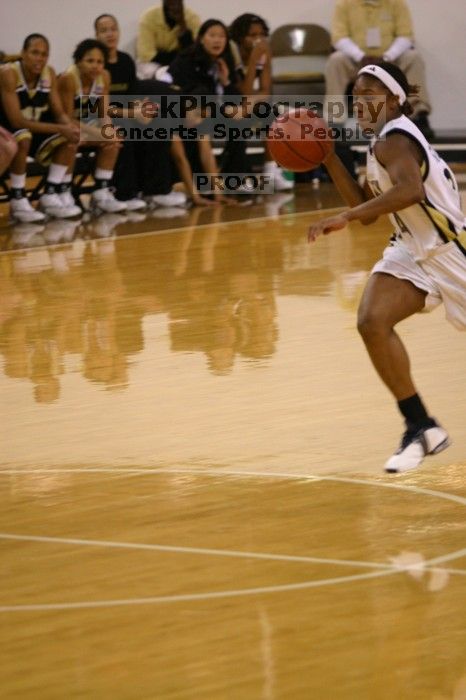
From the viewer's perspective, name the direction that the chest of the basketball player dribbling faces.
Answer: to the viewer's left

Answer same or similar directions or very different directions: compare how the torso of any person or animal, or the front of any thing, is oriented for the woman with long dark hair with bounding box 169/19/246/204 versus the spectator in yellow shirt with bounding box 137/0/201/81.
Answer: same or similar directions

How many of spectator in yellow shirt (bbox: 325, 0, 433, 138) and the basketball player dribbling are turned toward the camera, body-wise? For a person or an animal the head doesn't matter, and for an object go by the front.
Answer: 1

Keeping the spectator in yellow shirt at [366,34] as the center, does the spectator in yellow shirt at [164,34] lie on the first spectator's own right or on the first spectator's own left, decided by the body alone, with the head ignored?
on the first spectator's own right

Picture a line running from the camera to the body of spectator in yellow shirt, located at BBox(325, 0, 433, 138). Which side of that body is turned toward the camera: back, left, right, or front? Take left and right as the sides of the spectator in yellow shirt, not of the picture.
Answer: front

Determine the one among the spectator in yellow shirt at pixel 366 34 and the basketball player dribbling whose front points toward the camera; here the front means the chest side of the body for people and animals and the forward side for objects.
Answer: the spectator in yellow shirt

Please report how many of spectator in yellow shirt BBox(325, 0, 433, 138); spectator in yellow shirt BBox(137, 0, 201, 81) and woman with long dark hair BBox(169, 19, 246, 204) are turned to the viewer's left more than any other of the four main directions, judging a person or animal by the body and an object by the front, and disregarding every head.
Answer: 0

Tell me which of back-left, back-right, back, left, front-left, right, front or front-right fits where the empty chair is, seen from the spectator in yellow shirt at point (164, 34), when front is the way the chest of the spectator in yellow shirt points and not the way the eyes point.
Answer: left

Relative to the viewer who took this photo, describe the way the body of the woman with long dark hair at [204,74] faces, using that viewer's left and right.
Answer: facing the viewer and to the right of the viewer

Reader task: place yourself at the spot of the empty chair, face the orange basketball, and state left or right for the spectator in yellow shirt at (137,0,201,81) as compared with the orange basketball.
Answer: right

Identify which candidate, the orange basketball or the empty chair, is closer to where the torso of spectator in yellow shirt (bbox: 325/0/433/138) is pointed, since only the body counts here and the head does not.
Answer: the orange basketball

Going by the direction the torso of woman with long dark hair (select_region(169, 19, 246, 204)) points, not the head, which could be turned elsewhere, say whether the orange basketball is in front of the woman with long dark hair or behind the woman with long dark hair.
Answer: in front

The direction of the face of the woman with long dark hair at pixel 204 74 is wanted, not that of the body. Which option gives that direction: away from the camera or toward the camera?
toward the camera

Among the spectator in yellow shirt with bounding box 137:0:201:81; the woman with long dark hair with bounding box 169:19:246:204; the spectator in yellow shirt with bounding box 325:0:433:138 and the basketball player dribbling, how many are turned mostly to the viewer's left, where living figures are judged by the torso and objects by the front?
1
